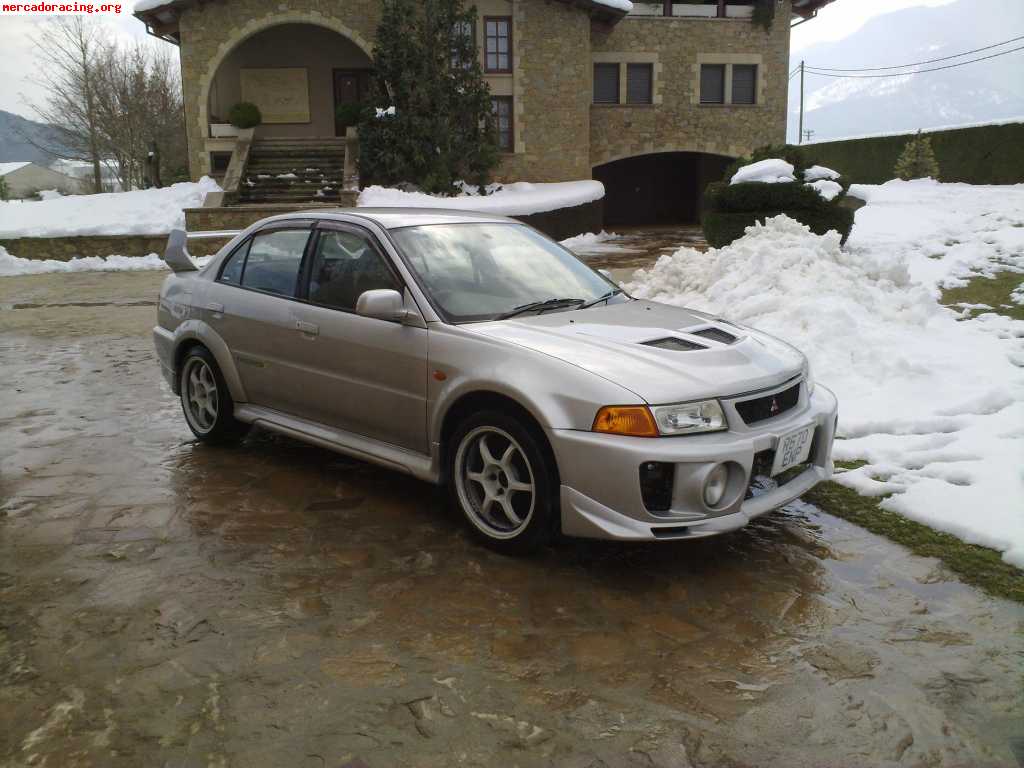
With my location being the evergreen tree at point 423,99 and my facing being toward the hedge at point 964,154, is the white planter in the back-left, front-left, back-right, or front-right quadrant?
back-left

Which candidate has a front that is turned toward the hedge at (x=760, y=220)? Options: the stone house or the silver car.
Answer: the stone house

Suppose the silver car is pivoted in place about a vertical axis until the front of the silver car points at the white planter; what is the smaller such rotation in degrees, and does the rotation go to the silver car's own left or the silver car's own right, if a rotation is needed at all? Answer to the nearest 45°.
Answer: approximately 135° to the silver car's own left

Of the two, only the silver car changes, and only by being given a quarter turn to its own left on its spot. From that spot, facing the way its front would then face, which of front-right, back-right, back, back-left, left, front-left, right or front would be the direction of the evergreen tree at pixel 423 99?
front-left

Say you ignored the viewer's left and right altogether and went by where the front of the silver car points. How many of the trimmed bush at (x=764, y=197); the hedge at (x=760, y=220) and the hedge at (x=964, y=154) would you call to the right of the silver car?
0

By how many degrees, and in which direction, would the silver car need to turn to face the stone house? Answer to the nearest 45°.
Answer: approximately 135° to its left

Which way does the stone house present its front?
toward the camera

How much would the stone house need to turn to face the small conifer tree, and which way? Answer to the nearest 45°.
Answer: approximately 45° to its left

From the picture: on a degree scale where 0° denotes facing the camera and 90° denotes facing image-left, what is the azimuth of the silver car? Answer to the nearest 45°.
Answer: approximately 315°

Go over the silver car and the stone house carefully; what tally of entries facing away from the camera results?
0

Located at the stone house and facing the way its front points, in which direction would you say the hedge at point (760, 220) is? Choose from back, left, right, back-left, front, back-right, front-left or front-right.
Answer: front

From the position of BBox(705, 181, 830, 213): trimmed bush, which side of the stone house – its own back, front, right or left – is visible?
front

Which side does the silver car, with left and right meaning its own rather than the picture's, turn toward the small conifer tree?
left
